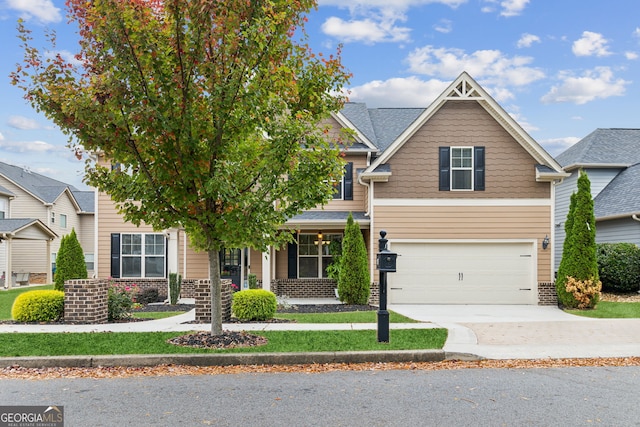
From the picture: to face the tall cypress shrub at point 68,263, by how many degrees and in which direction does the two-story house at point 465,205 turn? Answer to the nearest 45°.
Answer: approximately 90° to its right

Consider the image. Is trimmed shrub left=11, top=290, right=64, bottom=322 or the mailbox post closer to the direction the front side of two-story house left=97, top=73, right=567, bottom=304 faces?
the mailbox post

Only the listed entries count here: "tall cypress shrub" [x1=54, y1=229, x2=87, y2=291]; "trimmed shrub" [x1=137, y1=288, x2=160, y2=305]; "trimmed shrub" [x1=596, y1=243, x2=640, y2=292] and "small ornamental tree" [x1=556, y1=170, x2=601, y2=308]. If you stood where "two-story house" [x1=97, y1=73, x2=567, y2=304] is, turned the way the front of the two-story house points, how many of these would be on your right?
2

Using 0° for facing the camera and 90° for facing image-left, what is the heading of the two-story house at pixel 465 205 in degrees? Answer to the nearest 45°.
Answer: approximately 0°

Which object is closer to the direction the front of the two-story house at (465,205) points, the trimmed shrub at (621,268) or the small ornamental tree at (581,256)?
the small ornamental tree

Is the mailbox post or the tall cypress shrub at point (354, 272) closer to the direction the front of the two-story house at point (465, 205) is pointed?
the mailbox post
